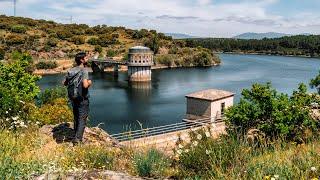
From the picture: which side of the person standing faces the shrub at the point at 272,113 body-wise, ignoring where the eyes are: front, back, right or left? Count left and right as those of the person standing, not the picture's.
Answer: right

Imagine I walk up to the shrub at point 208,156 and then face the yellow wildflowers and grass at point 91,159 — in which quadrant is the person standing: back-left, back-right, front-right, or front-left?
front-right

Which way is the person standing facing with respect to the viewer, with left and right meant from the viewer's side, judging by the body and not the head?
facing away from the viewer and to the right of the viewer

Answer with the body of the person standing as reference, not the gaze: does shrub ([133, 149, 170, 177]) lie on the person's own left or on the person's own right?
on the person's own right

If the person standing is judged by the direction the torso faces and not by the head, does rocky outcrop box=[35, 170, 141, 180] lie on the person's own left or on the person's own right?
on the person's own right

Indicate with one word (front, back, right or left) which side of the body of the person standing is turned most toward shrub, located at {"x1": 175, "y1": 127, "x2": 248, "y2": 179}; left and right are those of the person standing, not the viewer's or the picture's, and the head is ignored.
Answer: right

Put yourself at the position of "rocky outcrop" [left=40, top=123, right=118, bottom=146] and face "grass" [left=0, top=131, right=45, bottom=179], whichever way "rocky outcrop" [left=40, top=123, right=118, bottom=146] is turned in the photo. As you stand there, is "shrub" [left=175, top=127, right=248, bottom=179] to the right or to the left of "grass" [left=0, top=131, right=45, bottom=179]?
left
